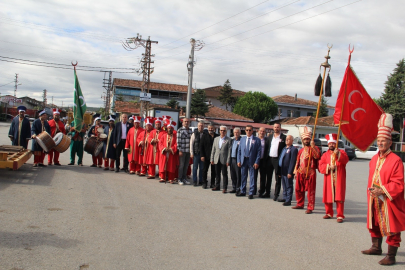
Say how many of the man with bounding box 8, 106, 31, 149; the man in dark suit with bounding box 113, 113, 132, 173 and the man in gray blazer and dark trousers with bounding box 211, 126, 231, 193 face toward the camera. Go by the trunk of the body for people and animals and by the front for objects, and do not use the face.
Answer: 3

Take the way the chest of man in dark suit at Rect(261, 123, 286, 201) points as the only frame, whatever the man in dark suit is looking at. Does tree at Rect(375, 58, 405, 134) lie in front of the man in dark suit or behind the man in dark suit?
behind

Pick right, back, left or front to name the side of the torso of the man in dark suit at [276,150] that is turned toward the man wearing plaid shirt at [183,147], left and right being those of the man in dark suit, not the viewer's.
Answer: right

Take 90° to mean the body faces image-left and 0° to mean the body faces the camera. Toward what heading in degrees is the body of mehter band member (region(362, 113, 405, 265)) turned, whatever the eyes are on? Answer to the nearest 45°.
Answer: approximately 45°

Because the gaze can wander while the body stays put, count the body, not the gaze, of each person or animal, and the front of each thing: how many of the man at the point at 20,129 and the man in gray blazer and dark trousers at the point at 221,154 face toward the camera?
2

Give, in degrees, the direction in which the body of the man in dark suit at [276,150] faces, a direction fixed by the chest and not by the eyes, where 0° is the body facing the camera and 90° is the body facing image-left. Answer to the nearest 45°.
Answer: approximately 45°

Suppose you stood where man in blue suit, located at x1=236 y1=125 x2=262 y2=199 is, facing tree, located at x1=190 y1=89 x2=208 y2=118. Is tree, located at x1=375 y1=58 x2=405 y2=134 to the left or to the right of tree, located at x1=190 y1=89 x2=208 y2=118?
right

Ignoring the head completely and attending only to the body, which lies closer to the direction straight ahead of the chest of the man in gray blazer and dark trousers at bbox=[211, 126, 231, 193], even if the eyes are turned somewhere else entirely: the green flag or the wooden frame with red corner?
the wooden frame with red corner

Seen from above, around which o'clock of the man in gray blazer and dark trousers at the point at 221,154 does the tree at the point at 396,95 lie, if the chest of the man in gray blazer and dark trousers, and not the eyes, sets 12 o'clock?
The tree is roughly at 7 o'clock from the man in gray blazer and dark trousers.
